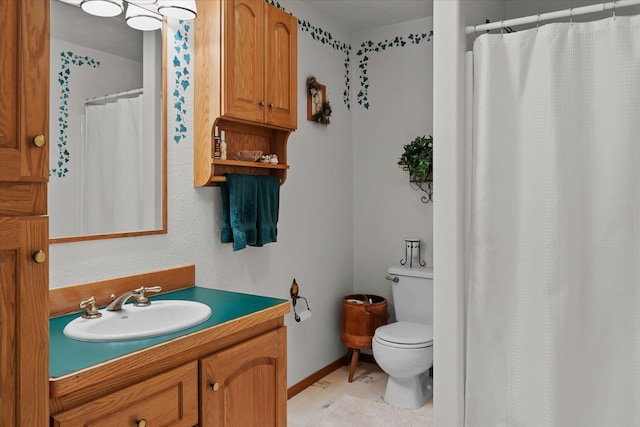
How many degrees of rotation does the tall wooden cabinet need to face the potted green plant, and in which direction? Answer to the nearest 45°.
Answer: approximately 90° to its left

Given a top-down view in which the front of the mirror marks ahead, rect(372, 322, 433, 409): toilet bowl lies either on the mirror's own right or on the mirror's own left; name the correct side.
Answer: on the mirror's own left

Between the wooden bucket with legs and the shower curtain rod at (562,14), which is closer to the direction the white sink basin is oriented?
the shower curtain rod

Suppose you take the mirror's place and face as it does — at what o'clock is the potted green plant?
The potted green plant is roughly at 10 o'clock from the mirror.

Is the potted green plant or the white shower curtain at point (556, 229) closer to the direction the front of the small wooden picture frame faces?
the white shower curtain

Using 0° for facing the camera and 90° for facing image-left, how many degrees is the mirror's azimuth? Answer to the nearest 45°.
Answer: approximately 315°

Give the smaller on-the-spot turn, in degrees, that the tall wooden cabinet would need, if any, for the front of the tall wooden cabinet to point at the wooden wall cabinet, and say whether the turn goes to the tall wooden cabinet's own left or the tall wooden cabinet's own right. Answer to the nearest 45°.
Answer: approximately 90° to the tall wooden cabinet's own left

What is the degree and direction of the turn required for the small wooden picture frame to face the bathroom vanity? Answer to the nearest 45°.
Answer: approximately 45° to its right

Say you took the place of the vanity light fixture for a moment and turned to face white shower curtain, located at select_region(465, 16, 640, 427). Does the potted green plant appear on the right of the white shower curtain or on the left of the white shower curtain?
left
